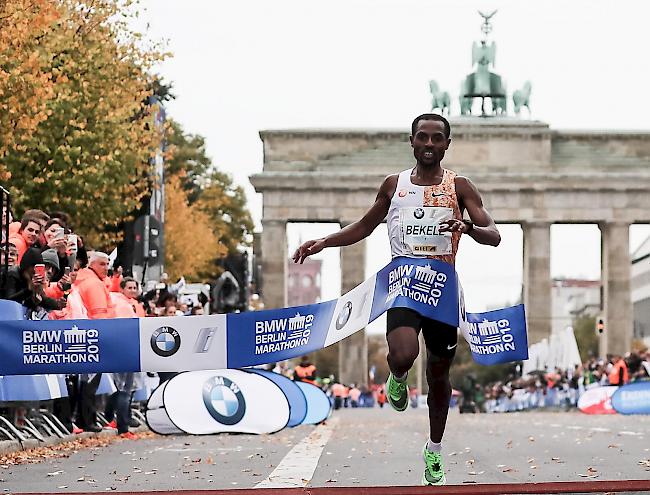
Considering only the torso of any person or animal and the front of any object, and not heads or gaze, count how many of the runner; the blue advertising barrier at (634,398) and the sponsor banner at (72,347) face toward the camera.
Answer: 3

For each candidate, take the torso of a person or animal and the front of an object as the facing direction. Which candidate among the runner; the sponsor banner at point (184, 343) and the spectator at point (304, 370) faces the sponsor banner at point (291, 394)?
the spectator

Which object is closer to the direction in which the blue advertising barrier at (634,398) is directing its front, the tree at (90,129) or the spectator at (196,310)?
the spectator

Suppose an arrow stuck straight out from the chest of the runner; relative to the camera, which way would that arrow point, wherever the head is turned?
toward the camera

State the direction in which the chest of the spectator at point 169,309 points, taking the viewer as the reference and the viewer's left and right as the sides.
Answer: facing the viewer and to the right of the viewer

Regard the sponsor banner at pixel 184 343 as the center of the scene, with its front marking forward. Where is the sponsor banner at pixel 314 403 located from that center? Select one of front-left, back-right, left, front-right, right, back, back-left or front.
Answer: back

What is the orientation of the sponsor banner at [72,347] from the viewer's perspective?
toward the camera

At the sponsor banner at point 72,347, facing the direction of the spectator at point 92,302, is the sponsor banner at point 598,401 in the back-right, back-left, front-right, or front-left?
front-right

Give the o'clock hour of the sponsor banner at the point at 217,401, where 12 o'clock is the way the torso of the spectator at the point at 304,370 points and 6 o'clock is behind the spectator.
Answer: The sponsor banner is roughly at 12 o'clock from the spectator.

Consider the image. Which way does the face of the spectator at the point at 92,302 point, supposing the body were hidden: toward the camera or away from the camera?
toward the camera

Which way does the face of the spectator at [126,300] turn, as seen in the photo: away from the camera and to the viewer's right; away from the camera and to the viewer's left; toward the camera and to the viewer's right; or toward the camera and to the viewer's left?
toward the camera and to the viewer's right

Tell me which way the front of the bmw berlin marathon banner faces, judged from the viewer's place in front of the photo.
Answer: facing the viewer

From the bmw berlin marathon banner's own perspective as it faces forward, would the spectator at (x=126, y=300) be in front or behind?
behind
